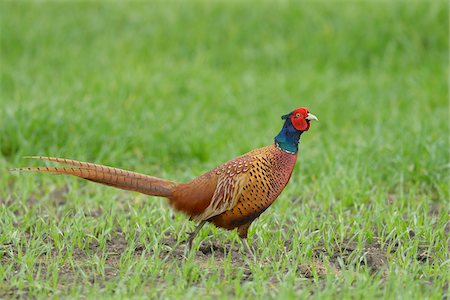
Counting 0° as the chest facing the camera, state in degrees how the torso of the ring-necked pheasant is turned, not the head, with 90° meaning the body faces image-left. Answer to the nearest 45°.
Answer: approximately 270°
